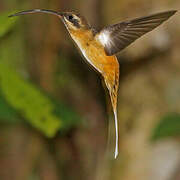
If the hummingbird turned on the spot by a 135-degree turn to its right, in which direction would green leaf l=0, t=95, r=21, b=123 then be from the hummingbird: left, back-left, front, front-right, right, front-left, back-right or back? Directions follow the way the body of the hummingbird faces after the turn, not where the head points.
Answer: left

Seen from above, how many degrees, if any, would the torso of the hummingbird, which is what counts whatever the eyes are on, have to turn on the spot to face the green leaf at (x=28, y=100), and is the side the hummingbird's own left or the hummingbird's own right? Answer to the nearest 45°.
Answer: approximately 45° to the hummingbird's own right

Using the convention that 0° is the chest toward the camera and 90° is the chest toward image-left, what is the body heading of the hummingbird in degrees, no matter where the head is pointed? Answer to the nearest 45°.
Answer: approximately 90°
